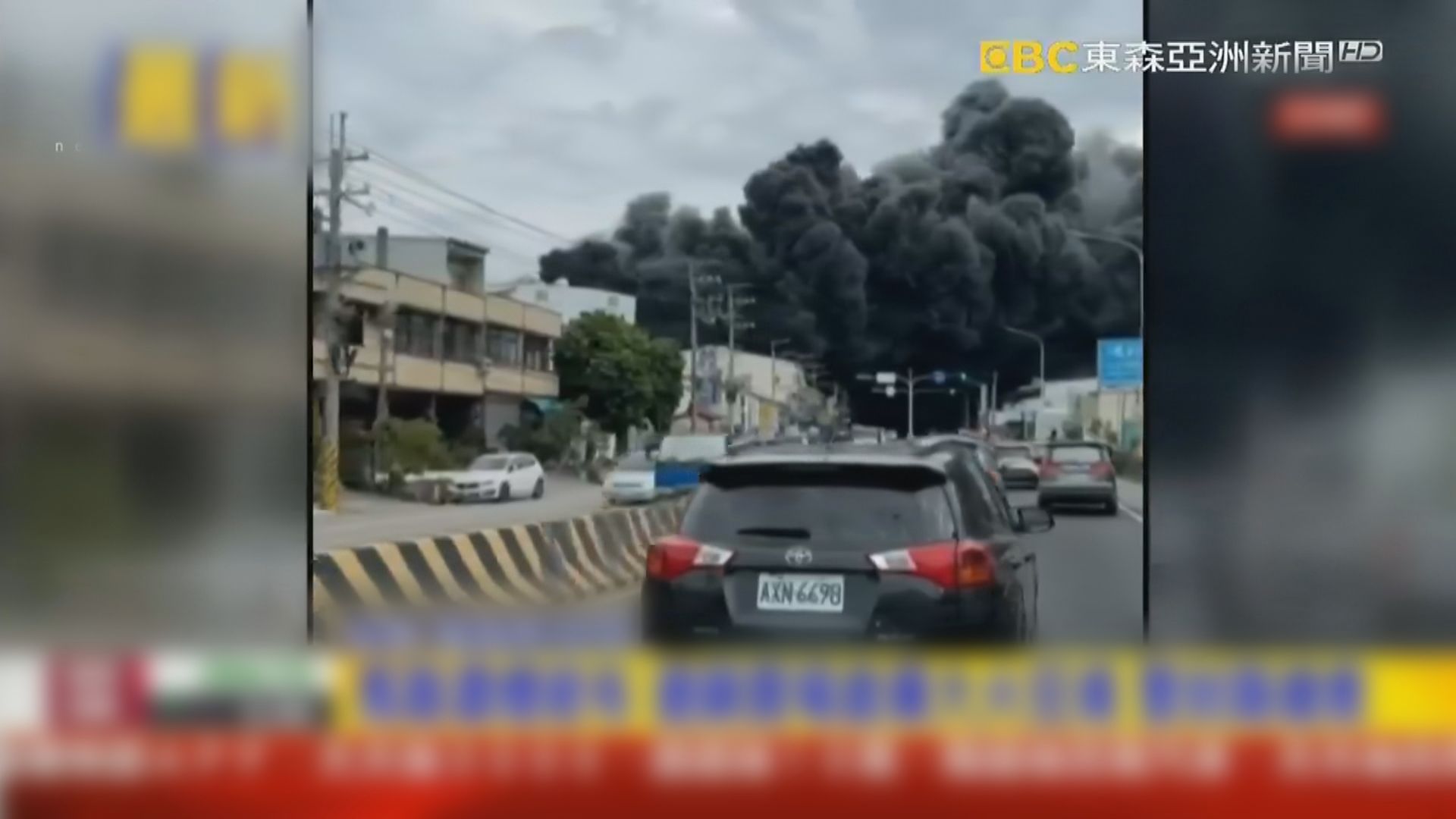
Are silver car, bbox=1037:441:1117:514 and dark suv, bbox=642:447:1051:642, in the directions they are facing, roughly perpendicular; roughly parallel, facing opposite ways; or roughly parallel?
roughly parallel

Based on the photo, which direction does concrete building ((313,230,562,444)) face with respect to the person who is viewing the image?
facing the viewer and to the right of the viewer

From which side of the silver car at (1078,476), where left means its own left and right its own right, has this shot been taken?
back

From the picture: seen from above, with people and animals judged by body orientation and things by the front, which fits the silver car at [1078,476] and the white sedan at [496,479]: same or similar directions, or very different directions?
very different directions

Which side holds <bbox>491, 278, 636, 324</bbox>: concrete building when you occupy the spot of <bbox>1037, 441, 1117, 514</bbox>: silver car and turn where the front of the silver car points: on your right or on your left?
on your left

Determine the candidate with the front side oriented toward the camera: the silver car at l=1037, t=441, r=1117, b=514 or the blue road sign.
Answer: the blue road sign

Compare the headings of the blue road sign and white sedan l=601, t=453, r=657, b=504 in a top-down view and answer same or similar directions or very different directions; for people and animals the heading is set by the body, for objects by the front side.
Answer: same or similar directions

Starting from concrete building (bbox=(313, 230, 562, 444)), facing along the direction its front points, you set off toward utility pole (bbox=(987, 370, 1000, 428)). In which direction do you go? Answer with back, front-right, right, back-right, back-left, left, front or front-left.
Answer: front-left

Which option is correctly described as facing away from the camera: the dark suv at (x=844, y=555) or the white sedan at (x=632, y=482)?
the dark suv

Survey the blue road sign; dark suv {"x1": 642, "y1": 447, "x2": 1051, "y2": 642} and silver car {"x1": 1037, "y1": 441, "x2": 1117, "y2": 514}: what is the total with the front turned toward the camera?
1

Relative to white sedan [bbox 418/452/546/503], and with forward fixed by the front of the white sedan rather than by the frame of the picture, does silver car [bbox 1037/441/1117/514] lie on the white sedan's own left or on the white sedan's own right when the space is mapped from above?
on the white sedan's own left

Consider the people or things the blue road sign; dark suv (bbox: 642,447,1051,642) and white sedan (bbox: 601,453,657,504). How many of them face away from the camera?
1

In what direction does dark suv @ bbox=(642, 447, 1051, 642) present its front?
away from the camera

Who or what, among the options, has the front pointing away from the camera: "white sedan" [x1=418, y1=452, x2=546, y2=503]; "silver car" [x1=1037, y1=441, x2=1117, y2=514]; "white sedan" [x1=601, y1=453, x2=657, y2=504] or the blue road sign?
the silver car
